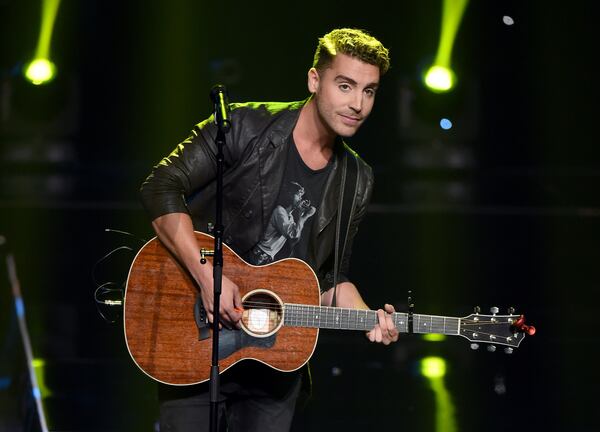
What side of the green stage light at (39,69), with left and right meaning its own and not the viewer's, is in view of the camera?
front

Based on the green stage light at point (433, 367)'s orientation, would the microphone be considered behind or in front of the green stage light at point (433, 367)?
in front

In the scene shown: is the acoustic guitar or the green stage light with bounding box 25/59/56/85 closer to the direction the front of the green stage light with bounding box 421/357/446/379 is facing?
the acoustic guitar

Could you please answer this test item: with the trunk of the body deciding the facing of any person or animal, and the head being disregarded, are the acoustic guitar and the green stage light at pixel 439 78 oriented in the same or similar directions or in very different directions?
same or similar directions

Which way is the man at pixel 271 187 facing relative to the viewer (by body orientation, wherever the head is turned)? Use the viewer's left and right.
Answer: facing the viewer and to the right of the viewer

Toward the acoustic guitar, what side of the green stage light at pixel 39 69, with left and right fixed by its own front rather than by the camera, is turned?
front

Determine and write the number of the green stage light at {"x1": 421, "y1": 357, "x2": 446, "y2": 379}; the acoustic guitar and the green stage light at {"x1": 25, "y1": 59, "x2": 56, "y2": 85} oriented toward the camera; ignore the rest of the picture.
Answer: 3

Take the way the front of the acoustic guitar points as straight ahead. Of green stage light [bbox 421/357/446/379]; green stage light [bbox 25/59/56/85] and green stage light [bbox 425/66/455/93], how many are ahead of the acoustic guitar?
0

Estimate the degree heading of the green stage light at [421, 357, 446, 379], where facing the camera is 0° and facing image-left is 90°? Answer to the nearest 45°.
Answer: approximately 0°
